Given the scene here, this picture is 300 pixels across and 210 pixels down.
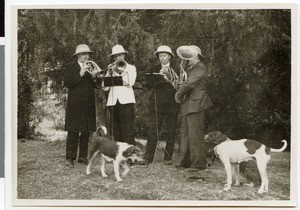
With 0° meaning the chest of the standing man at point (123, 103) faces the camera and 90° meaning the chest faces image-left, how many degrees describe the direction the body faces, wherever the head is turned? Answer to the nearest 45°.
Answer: approximately 45°
